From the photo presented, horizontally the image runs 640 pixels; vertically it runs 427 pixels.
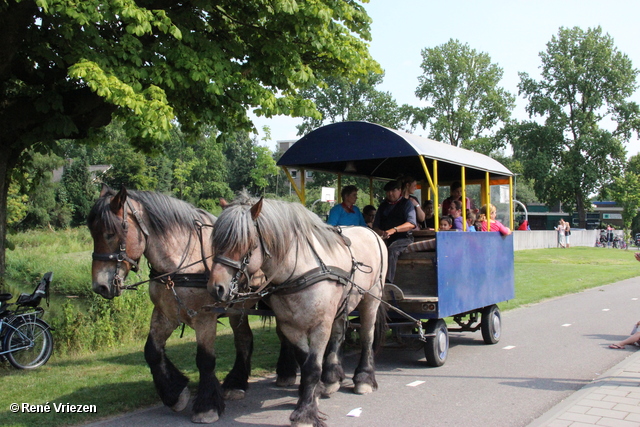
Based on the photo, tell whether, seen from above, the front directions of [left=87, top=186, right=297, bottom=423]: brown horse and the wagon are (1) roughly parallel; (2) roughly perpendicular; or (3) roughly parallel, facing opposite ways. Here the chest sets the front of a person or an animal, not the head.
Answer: roughly parallel

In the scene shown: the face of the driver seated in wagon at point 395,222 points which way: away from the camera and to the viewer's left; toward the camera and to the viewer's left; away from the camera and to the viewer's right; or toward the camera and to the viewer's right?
toward the camera and to the viewer's left

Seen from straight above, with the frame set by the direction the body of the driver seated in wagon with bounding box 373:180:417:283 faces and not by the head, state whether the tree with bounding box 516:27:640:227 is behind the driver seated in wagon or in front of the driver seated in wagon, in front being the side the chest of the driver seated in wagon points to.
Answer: behind

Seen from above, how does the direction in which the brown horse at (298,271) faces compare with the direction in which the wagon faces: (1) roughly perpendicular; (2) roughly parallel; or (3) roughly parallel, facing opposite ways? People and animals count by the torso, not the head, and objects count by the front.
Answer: roughly parallel

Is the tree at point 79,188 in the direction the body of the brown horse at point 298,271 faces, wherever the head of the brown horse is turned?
no

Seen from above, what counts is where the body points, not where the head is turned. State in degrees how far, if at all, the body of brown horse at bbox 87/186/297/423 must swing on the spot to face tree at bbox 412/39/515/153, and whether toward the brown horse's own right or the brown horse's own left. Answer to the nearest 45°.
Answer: approximately 180°

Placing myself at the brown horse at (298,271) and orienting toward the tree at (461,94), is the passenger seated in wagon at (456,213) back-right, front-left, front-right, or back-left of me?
front-right

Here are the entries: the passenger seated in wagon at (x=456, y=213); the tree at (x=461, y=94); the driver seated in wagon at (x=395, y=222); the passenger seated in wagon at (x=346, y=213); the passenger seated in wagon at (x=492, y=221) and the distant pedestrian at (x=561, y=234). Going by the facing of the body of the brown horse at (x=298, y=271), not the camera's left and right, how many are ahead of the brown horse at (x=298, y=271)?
0

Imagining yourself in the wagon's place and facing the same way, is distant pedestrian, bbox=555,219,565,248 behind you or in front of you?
behind

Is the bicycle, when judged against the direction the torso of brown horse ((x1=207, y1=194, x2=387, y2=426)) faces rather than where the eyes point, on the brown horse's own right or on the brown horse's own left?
on the brown horse's own right

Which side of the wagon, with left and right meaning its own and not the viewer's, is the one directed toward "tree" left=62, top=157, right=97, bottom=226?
right

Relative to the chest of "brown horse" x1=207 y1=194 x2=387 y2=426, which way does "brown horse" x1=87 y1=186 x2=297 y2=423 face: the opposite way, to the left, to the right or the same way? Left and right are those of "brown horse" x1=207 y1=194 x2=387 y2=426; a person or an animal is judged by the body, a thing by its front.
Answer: the same way

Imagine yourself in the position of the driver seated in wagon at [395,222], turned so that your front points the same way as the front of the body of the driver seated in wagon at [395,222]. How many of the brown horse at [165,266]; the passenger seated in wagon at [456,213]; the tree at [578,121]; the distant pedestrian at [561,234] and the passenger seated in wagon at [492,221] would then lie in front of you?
1

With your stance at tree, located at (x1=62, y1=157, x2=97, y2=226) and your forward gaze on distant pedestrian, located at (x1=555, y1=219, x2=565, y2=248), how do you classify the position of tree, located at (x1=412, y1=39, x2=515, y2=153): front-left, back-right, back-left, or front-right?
front-left

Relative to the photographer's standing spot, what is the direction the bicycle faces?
facing to the left of the viewer

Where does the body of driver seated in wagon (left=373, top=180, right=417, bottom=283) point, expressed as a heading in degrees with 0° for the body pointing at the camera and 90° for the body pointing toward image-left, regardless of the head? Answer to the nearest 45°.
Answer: approximately 45°

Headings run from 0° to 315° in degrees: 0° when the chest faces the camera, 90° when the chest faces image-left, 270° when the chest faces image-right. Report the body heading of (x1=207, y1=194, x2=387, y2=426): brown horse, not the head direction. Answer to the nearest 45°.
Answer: approximately 45°

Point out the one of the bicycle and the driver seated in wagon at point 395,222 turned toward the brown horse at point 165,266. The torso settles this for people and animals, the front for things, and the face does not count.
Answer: the driver seated in wagon

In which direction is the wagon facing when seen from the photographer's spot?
facing the viewer and to the left of the viewer

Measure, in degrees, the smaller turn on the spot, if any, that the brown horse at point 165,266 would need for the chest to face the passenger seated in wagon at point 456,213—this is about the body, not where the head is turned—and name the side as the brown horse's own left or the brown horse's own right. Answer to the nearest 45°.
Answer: approximately 180°
